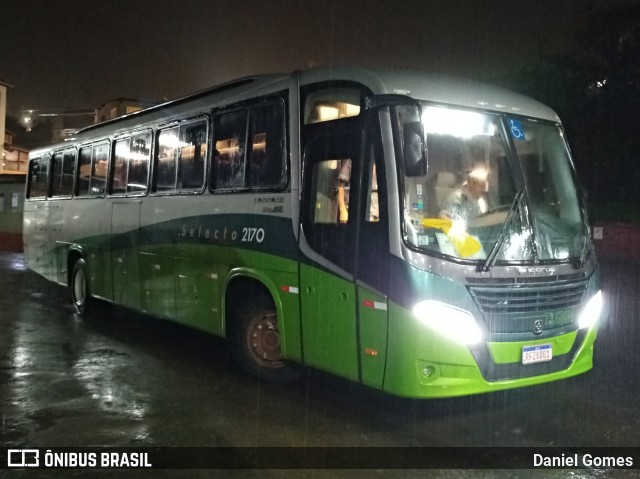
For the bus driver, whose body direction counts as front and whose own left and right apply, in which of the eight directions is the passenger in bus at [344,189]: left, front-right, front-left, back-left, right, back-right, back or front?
back-right

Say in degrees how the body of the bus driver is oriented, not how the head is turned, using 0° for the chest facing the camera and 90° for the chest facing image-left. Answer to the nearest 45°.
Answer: approximately 315°
